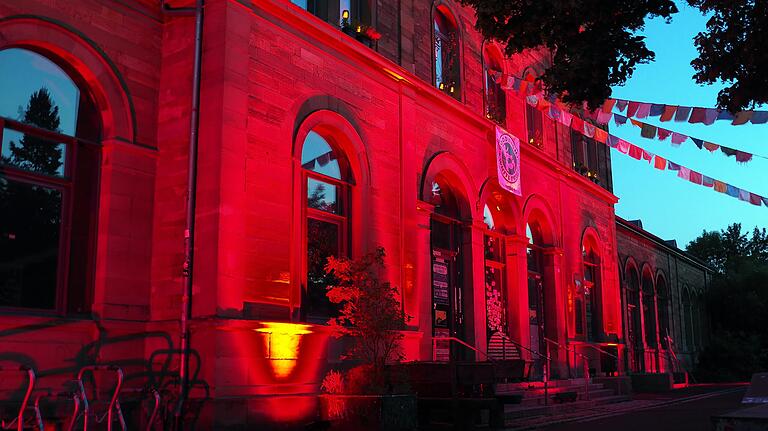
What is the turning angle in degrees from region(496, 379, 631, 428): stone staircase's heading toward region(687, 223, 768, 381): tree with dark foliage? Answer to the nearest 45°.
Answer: approximately 135° to its left

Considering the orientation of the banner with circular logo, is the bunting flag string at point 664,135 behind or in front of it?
in front

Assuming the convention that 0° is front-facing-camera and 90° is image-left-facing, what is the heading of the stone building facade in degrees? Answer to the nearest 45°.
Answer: approximately 315°

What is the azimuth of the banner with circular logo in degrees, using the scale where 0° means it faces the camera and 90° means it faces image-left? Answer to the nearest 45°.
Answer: approximately 315°

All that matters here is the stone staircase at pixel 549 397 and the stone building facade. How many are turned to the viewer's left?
0

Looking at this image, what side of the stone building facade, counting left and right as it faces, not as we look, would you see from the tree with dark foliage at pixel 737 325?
left

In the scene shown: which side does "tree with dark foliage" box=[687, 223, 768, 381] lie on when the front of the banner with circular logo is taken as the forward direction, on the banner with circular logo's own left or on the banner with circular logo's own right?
on the banner with circular logo's own left
